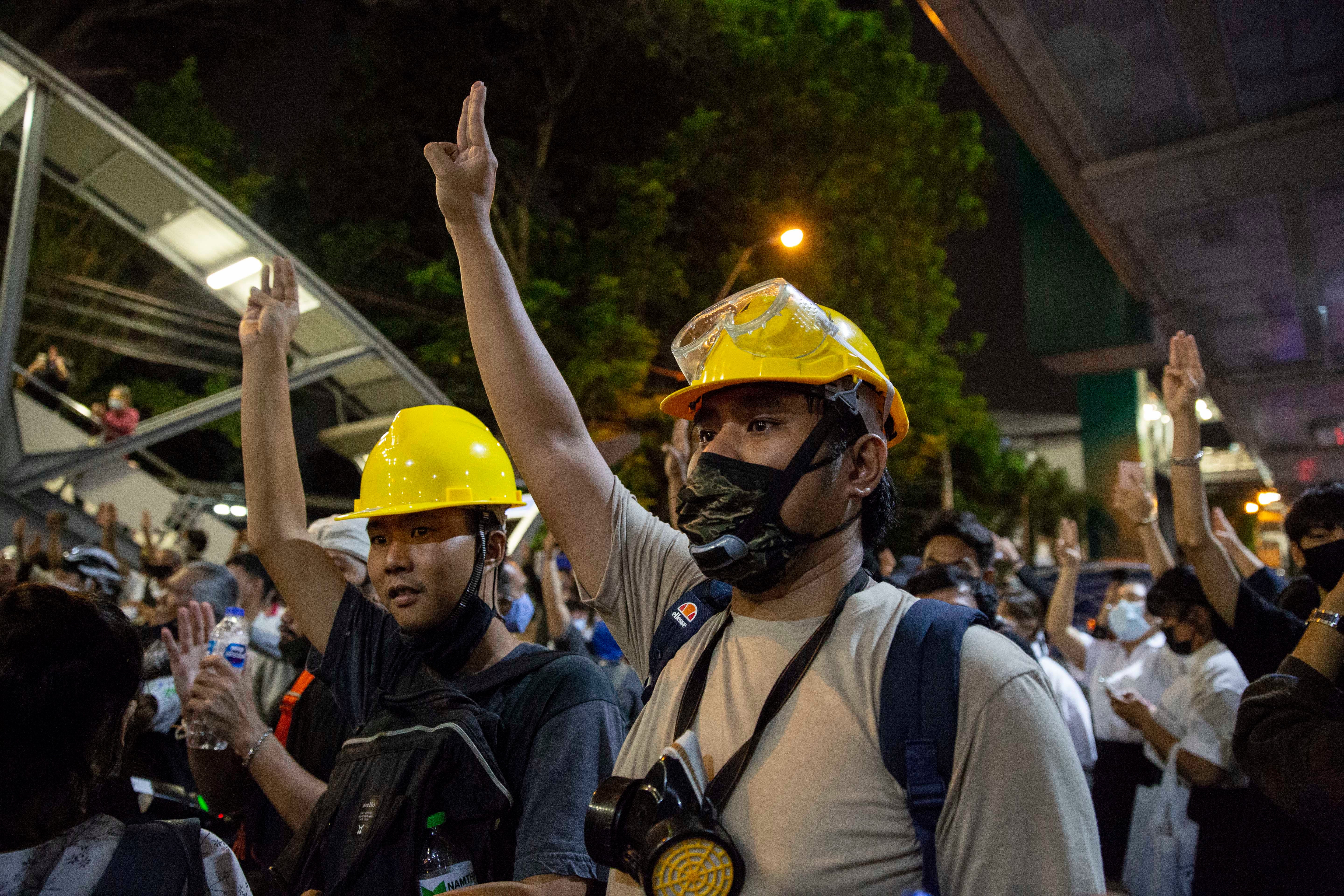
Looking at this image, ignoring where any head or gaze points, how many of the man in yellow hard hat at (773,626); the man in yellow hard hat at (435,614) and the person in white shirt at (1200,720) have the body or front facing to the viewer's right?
0

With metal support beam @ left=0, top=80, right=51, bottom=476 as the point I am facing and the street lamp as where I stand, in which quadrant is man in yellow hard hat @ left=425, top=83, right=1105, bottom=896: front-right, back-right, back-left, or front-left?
front-left

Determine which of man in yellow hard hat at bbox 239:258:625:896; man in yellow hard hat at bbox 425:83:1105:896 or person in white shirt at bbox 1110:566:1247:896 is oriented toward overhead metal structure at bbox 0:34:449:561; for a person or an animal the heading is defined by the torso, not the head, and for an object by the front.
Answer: the person in white shirt

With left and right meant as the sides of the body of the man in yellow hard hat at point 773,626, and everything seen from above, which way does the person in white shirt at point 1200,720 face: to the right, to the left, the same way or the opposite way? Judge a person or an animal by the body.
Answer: to the right

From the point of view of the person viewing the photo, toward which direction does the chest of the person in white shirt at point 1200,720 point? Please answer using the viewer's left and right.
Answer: facing to the left of the viewer

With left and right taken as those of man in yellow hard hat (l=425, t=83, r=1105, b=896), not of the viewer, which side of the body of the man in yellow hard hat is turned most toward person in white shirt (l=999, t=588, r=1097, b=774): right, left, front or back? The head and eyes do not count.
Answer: back

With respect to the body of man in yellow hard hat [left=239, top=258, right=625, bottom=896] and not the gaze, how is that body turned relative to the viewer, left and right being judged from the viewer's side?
facing the viewer and to the left of the viewer

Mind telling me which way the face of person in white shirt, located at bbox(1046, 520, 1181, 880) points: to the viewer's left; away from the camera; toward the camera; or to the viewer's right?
toward the camera

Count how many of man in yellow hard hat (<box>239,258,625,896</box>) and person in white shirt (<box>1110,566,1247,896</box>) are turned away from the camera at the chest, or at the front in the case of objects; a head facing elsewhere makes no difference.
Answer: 0

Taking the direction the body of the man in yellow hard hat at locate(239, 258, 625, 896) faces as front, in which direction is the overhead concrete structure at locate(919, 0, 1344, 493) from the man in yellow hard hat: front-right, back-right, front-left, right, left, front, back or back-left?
back

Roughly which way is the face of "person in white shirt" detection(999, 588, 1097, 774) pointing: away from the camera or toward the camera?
toward the camera
